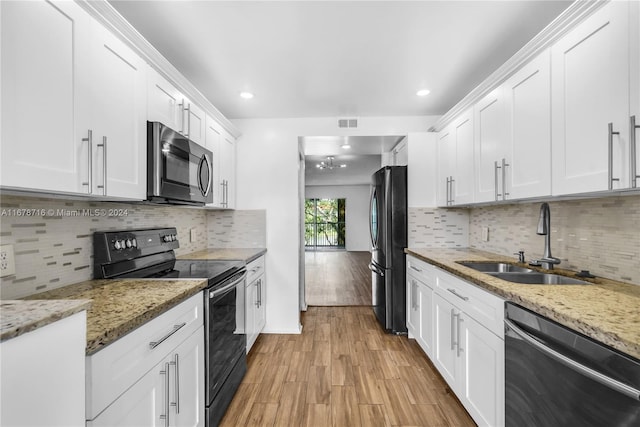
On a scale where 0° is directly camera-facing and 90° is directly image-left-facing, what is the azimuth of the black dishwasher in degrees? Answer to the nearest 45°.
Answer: approximately 45°

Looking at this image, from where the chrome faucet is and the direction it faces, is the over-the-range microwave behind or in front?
in front

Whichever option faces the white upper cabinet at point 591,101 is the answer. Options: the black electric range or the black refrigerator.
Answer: the black electric range

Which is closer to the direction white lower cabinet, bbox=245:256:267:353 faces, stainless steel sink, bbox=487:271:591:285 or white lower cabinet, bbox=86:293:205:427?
the stainless steel sink

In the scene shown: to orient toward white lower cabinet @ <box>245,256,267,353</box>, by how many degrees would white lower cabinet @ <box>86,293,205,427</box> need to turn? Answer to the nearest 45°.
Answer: approximately 90° to its left

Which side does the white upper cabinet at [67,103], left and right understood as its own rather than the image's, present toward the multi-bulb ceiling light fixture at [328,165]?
left

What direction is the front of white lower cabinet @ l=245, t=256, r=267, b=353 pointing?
to the viewer's right

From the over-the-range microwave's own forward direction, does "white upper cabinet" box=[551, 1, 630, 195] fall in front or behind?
in front
